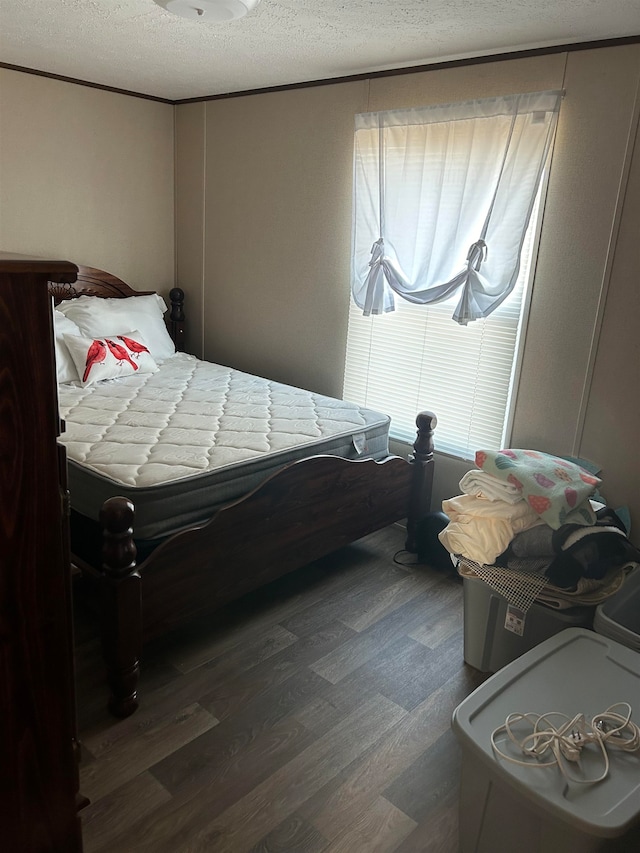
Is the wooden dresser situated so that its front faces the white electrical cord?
yes

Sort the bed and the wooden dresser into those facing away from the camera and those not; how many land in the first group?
0

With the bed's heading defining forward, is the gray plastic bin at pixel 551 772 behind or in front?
in front

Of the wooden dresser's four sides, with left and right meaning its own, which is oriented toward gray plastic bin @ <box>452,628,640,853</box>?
front

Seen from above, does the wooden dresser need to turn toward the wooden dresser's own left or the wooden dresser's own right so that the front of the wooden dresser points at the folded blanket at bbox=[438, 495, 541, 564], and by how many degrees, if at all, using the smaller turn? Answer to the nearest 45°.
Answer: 0° — it already faces it

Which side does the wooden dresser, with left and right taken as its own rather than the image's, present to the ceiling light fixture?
left

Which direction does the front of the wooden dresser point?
to the viewer's right

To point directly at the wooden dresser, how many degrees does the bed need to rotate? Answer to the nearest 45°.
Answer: approximately 45° to its right

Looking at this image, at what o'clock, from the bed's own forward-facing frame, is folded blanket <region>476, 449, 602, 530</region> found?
The folded blanket is roughly at 11 o'clock from the bed.

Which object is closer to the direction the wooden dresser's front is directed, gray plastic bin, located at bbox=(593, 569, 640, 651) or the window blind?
the gray plastic bin

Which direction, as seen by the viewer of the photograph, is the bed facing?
facing the viewer and to the right of the viewer
